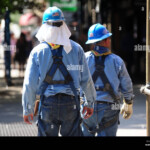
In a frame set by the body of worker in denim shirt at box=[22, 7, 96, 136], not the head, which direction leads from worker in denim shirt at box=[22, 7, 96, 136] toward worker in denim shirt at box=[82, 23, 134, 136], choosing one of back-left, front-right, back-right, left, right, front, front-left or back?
front-right

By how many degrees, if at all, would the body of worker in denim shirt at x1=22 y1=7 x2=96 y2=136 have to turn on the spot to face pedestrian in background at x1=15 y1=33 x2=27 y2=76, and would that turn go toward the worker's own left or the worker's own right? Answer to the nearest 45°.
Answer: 0° — they already face them

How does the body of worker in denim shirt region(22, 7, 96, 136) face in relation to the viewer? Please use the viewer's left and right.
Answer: facing away from the viewer
